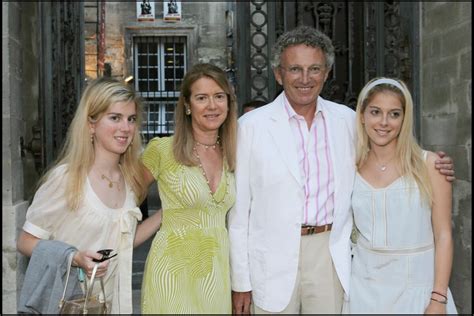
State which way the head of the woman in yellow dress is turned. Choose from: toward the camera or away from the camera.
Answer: toward the camera

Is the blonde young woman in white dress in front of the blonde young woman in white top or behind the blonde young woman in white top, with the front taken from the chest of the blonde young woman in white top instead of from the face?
in front

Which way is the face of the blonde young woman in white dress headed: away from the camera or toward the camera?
toward the camera
